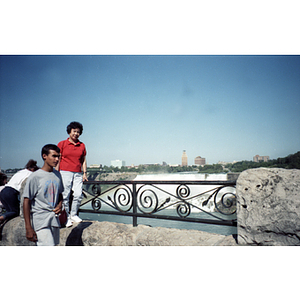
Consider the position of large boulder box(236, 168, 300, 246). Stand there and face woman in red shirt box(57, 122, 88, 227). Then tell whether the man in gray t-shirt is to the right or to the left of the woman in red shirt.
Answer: left

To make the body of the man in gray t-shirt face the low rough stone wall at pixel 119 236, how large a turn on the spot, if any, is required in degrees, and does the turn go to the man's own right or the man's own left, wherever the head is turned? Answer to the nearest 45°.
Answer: approximately 90° to the man's own left

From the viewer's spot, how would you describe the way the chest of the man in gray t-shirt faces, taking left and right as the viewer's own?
facing the viewer and to the right of the viewer

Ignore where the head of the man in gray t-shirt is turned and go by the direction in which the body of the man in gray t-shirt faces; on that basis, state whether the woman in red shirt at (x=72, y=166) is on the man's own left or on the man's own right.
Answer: on the man's own left
